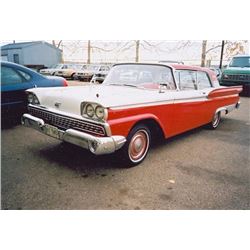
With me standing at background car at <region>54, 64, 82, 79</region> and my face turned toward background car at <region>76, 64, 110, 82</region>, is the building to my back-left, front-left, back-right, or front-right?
back-left

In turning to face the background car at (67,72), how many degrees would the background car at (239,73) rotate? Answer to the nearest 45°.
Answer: approximately 45° to its right

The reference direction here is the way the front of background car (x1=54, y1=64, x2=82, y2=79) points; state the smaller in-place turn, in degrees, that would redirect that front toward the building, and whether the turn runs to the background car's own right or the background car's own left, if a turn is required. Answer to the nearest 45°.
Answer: approximately 135° to the background car's own right

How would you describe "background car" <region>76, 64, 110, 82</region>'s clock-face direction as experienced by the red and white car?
The background car is roughly at 4 o'clock from the red and white car.

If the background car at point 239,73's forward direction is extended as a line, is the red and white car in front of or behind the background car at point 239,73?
in front

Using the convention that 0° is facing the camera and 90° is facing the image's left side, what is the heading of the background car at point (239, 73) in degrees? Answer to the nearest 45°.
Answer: approximately 45°

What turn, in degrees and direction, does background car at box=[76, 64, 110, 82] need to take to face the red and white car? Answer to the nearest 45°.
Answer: approximately 45° to its left

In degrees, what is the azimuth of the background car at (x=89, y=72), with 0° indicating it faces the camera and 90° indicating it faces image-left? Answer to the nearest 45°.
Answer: approximately 45°

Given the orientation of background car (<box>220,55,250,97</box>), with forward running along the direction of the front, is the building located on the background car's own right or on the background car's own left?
on the background car's own right

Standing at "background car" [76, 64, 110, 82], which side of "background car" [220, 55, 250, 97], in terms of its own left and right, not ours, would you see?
right

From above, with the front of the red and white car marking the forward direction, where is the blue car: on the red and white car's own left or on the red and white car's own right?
on the red and white car's own right

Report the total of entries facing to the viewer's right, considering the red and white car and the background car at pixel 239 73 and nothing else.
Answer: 0
